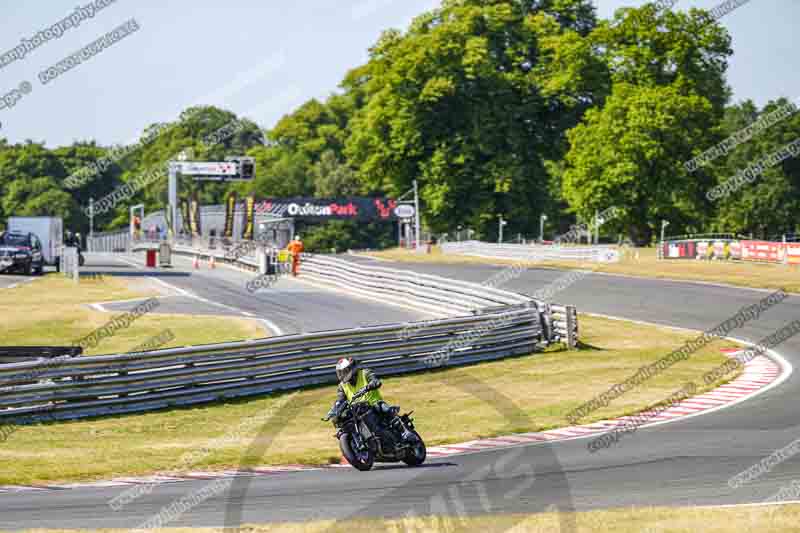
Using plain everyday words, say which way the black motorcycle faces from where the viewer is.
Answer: facing the viewer and to the left of the viewer

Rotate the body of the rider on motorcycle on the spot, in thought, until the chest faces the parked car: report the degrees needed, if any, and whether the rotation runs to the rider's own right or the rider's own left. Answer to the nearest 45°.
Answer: approximately 90° to the rider's own right

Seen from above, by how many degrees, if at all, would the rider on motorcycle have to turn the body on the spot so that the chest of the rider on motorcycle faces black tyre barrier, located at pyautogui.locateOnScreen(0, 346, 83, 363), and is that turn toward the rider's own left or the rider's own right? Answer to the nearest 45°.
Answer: approximately 90° to the rider's own right

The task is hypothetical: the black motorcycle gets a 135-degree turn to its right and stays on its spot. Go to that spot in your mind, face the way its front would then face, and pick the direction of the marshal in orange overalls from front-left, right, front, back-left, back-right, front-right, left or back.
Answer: front

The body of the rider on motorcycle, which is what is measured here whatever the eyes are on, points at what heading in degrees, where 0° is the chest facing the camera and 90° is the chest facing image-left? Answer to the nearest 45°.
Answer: approximately 45°

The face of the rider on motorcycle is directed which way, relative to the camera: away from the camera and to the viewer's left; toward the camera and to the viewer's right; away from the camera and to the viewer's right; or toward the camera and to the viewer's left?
toward the camera and to the viewer's left

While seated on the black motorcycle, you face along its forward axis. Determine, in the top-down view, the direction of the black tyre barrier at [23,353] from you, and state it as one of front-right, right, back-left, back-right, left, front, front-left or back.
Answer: right

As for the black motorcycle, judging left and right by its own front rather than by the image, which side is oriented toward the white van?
right

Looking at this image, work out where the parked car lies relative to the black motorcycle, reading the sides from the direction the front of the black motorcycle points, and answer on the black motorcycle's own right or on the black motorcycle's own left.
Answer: on the black motorcycle's own right
